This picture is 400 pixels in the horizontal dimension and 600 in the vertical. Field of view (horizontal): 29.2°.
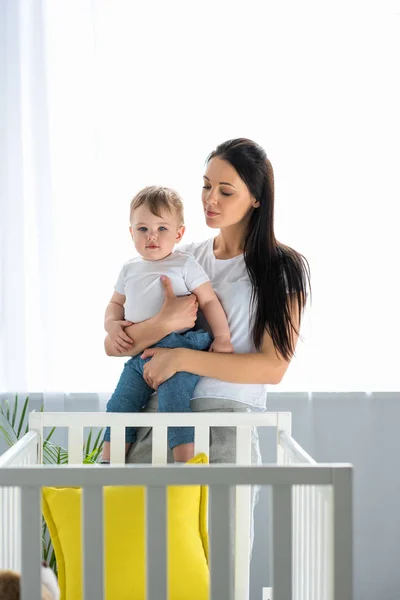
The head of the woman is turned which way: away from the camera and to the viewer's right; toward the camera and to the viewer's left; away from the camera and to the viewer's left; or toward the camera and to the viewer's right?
toward the camera and to the viewer's left

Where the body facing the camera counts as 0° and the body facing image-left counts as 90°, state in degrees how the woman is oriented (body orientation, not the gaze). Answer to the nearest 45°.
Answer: approximately 45°
